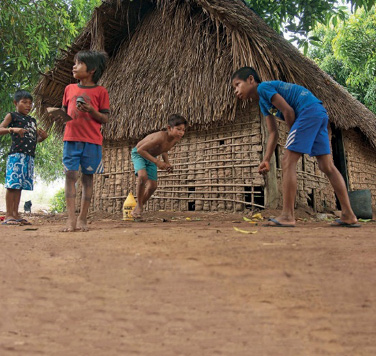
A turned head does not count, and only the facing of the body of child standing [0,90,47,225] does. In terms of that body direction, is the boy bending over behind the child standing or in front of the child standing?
in front

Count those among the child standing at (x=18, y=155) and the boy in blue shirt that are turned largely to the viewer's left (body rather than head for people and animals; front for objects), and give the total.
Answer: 1

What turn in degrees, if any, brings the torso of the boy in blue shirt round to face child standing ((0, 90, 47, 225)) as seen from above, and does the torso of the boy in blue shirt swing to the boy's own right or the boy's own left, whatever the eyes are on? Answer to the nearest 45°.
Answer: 0° — they already face them

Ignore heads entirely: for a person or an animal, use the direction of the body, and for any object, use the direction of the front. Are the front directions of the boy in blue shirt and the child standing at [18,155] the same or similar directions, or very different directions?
very different directions

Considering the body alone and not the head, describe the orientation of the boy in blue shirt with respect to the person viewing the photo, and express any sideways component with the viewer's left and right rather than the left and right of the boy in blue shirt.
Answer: facing to the left of the viewer

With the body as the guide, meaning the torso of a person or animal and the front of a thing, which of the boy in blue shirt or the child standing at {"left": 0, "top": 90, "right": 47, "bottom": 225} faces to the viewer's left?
the boy in blue shirt
